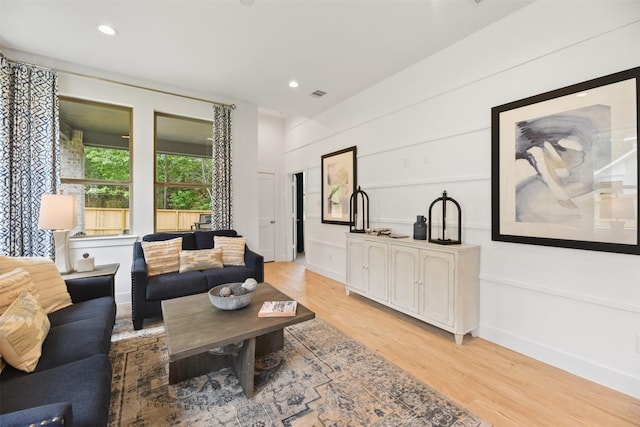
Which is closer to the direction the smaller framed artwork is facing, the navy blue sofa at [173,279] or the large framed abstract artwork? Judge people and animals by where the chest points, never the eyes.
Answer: the navy blue sofa

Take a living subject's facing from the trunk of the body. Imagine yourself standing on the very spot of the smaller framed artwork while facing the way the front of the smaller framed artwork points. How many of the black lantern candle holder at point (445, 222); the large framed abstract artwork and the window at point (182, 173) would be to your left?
2

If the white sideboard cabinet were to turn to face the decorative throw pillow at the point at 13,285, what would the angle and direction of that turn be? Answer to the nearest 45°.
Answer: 0° — it already faces it

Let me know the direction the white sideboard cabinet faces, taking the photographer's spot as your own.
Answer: facing the viewer and to the left of the viewer

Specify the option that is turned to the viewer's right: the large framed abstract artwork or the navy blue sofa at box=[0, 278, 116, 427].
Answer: the navy blue sofa

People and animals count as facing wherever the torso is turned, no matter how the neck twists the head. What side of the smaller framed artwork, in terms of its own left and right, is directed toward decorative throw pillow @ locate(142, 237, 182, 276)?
front

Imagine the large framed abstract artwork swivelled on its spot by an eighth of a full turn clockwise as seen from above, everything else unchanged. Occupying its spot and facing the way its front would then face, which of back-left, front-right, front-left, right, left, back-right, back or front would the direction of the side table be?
front-left

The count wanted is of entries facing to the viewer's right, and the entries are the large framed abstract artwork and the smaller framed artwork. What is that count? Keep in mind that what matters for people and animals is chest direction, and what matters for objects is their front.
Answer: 0

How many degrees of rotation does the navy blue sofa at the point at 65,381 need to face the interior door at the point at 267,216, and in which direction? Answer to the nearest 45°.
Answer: approximately 45° to its left

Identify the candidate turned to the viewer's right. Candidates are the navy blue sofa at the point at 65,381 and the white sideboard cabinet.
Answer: the navy blue sofa

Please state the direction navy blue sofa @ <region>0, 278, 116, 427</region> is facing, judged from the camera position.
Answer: facing to the right of the viewer

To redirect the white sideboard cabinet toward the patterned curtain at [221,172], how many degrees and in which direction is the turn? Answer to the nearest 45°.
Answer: approximately 45° to its right

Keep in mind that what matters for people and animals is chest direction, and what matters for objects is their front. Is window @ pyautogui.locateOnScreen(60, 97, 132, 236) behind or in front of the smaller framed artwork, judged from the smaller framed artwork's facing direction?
in front

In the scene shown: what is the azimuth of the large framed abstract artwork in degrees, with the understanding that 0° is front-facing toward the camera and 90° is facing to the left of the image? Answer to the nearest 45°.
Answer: approximately 45°

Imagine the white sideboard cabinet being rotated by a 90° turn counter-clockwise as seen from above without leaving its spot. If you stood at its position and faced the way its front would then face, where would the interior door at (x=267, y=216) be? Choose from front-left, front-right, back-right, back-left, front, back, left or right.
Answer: back
